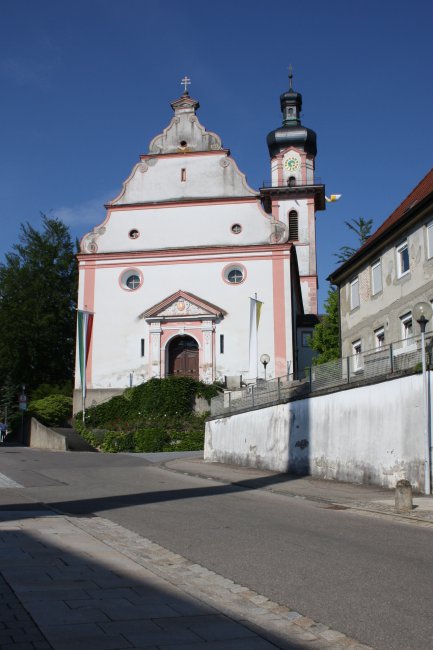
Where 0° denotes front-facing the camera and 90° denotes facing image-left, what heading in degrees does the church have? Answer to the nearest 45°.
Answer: approximately 0°

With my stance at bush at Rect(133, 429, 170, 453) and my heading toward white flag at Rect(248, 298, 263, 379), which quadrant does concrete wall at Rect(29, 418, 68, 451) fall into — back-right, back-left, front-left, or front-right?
back-left
